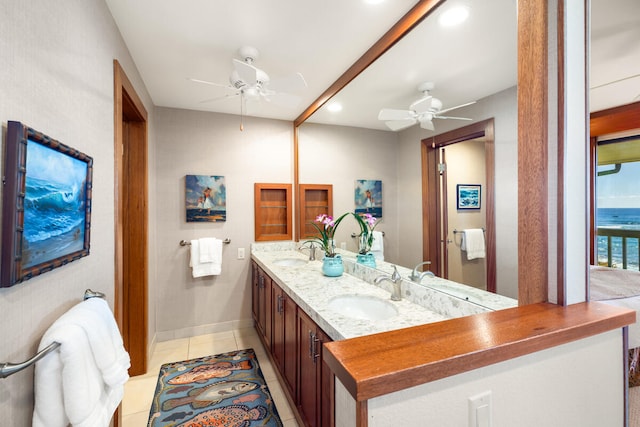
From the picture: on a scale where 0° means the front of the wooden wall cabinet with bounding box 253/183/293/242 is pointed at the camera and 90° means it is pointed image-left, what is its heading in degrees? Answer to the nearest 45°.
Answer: approximately 0°

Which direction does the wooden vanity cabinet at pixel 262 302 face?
to the viewer's left

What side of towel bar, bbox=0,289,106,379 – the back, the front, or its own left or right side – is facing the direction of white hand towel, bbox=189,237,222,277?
left

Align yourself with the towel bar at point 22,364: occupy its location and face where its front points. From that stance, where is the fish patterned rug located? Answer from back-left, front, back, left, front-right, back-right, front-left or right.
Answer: left

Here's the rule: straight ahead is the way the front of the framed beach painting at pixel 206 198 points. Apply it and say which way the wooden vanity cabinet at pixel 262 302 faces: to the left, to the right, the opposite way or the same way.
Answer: to the right

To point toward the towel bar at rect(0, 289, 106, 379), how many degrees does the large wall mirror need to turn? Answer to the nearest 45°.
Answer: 0° — it already faces it

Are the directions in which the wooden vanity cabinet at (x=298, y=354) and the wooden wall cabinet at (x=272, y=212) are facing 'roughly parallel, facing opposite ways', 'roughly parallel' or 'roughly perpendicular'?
roughly perpendicular

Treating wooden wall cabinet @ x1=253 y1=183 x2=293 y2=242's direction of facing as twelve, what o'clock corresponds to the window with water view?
The window with water view is roughly at 9 o'clock from the wooden wall cabinet.

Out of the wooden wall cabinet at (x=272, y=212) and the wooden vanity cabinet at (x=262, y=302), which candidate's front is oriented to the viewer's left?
the wooden vanity cabinet

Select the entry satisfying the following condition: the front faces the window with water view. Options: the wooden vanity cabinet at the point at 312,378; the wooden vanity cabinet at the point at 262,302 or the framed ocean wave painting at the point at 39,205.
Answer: the framed ocean wave painting
